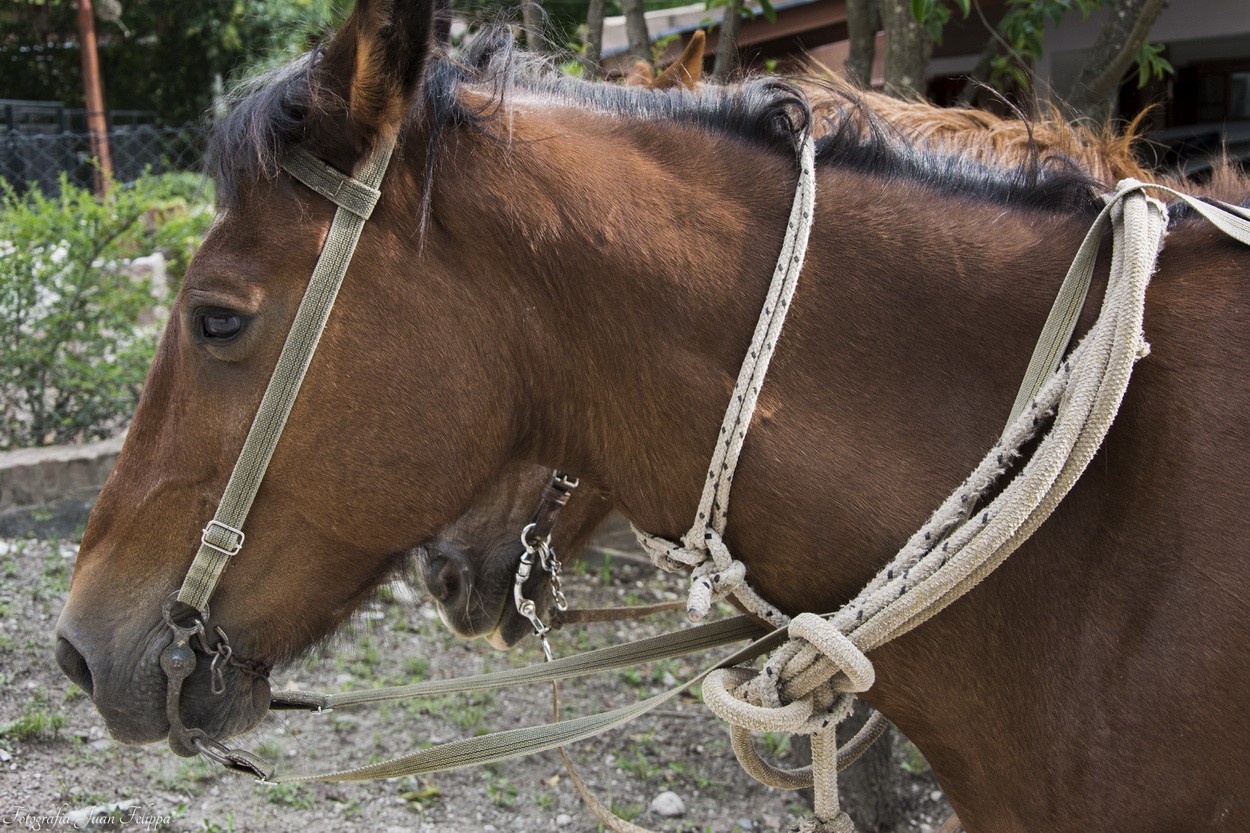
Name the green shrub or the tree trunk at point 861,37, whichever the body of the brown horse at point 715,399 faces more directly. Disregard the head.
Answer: the green shrub

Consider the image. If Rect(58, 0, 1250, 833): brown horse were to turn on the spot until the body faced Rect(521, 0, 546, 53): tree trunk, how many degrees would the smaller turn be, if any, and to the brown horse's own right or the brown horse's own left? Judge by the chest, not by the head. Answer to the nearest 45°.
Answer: approximately 45° to the brown horse's own right

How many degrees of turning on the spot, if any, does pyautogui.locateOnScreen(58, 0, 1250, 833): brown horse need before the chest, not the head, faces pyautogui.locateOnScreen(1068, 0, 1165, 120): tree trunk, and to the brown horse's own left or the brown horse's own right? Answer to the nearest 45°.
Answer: approximately 135° to the brown horse's own right

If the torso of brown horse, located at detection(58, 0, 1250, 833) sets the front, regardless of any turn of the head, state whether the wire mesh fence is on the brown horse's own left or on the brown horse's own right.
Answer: on the brown horse's own right

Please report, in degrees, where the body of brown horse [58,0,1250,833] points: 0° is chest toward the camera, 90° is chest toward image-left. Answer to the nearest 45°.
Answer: approximately 90°

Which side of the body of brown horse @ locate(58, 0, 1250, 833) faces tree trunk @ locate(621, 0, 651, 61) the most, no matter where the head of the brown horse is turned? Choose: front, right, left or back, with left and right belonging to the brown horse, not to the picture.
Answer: right

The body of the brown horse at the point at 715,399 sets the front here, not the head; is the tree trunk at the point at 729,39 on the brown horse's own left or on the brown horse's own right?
on the brown horse's own right
